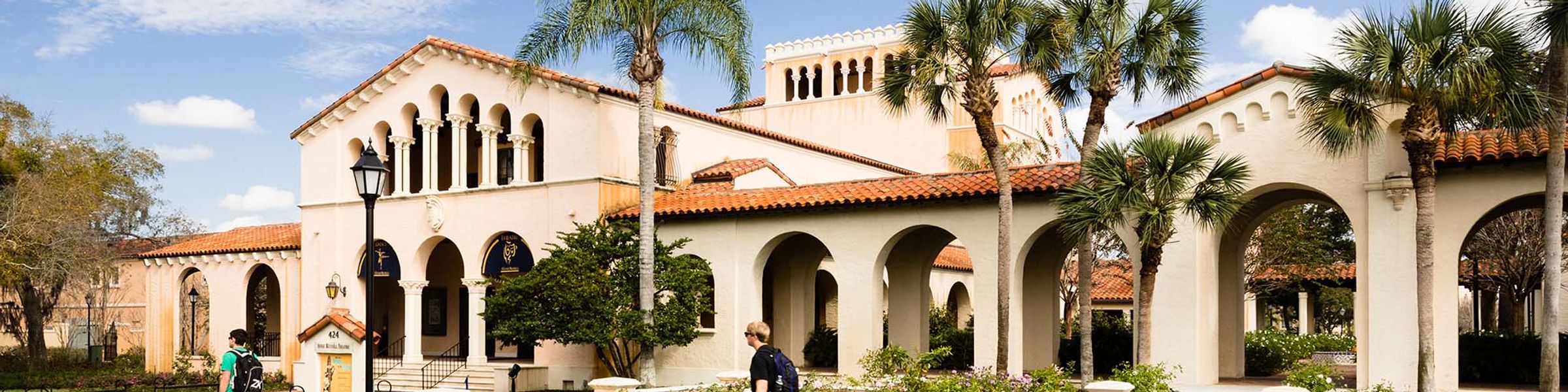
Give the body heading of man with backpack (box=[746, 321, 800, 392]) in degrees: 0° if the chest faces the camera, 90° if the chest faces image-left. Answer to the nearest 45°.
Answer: approximately 90°

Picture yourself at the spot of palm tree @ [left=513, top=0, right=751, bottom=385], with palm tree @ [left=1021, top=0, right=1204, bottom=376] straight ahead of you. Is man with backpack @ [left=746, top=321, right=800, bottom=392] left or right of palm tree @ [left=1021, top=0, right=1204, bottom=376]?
right

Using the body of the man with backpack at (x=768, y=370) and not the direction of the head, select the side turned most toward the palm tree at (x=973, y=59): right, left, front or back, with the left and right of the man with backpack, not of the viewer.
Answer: right

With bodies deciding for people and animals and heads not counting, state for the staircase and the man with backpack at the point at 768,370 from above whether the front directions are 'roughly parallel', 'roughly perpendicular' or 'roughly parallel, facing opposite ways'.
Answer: roughly perpendicular

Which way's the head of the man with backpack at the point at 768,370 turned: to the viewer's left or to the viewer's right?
to the viewer's left

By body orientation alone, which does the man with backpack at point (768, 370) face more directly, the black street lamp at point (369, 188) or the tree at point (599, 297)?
the black street lamp

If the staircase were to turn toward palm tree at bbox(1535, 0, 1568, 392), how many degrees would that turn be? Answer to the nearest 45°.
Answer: approximately 45° to its left

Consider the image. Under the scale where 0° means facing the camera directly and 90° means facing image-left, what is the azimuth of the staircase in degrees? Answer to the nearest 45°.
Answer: approximately 0°

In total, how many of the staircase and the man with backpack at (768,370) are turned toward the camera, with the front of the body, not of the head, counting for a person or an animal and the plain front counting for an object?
1

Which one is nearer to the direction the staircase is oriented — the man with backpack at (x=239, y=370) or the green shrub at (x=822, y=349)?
the man with backpack
